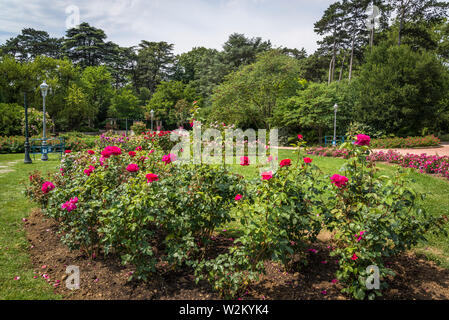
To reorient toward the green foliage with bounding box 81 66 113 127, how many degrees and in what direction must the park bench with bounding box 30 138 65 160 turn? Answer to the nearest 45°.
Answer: approximately 180°

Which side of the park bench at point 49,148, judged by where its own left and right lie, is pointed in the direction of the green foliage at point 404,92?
left

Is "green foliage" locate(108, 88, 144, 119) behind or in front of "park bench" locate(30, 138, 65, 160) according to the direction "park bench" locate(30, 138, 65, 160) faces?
behind

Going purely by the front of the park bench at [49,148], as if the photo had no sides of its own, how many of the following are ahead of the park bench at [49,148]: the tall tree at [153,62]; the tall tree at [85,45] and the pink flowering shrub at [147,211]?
1

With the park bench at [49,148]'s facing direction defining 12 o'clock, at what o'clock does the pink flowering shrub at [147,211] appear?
The pink flowering shrub is roughly at 12 o'clock from the park bench.

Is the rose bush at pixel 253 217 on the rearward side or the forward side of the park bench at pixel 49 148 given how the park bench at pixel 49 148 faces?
on the forward side

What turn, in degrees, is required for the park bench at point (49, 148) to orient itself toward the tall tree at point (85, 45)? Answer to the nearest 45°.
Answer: approximately 180°
